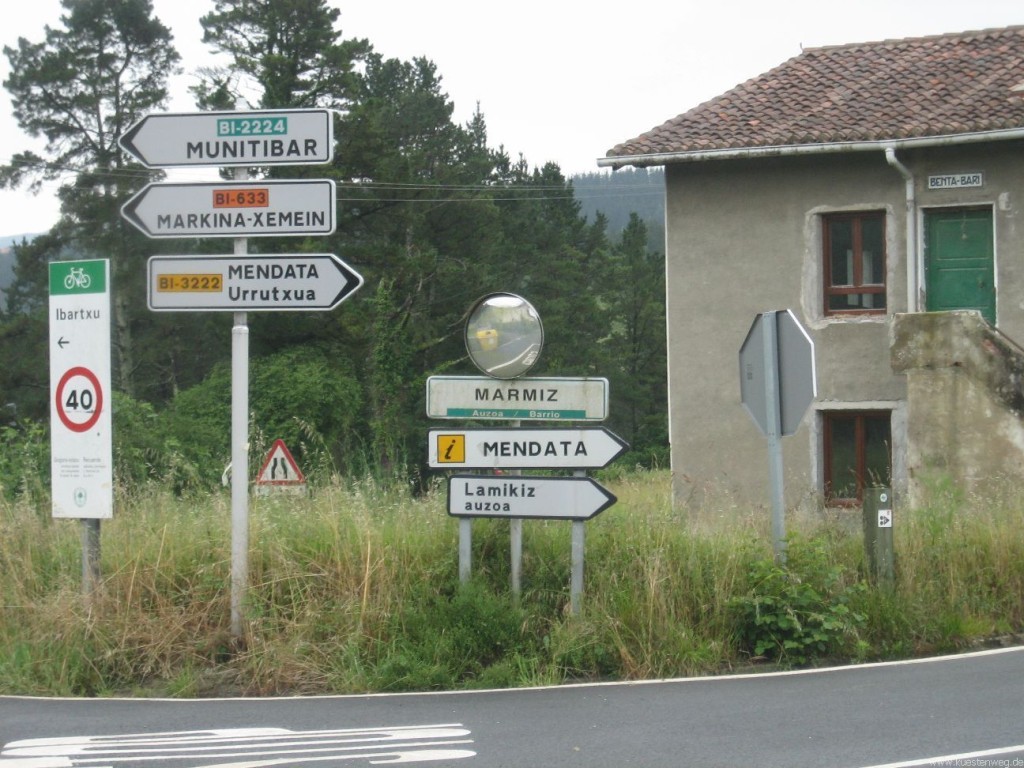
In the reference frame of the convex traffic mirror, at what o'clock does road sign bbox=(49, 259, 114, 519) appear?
The road sign is roughly at 3 o'clock from the convex traffic mirror.

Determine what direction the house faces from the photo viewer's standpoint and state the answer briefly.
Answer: facing the viewer

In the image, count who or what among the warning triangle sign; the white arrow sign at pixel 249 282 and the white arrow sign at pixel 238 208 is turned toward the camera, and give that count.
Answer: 3

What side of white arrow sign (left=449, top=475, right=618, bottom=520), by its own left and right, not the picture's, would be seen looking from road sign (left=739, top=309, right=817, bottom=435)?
left

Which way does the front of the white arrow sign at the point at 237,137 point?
toward the camera

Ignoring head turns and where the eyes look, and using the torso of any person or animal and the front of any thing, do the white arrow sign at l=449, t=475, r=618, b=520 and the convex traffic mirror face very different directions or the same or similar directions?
same or similar directions

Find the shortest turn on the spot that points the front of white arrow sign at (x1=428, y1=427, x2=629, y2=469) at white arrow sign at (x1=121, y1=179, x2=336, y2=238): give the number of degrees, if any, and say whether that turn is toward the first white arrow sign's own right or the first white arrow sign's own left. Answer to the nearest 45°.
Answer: approximately 90° to the first white arrow sign's own right

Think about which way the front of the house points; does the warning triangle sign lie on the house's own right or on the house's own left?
on the house's own right

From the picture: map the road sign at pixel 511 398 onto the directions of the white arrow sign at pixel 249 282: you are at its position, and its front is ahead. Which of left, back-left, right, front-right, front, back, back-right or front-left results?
left

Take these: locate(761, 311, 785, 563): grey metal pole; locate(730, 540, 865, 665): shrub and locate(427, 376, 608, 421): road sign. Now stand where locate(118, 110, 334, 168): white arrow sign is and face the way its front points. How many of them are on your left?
3

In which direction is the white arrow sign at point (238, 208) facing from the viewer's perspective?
toward the camera

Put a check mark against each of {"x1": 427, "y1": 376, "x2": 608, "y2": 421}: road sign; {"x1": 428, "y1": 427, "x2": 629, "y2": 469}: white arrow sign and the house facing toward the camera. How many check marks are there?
3
